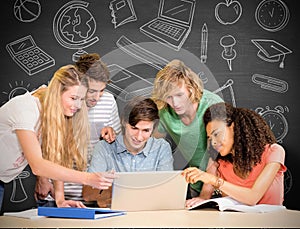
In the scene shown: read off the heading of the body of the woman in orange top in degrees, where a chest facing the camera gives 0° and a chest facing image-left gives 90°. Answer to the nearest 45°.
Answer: approximately 45°

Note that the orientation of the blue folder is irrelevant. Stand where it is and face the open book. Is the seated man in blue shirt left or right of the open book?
left

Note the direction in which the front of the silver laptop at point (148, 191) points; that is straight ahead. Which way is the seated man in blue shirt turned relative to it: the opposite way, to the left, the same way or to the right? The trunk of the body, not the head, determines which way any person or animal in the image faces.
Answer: the opposite way

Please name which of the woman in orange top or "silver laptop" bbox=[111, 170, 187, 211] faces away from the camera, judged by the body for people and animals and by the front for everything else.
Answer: the silver laptop

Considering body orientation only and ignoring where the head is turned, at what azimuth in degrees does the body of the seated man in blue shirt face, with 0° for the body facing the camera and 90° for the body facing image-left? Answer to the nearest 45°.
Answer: approximately 0°

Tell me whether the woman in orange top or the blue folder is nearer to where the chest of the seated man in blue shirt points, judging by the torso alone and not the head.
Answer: the blue folder

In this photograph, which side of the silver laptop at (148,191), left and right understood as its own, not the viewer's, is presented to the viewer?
back

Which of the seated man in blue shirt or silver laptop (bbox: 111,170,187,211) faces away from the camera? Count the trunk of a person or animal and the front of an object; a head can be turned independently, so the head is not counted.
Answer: the silver laptop

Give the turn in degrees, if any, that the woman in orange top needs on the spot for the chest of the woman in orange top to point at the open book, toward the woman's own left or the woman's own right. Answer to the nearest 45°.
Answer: approximately 45° to the woman's own left
